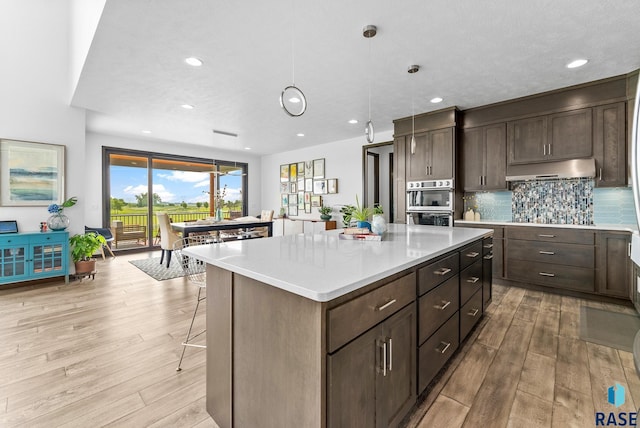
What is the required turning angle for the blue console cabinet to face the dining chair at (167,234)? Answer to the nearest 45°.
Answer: approximately 90° to its left

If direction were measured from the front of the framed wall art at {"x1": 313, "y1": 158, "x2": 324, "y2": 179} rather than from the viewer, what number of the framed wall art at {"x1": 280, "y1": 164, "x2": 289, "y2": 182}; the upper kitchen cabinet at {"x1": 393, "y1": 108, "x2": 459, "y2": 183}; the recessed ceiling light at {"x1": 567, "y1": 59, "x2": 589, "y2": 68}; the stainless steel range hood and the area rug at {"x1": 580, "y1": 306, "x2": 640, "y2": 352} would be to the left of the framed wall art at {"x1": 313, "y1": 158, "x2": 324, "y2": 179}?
4

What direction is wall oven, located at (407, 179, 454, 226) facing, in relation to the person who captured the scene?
facing the viewer

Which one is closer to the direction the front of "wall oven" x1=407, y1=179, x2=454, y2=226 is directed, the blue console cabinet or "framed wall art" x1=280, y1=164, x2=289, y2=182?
the blue console cabinet

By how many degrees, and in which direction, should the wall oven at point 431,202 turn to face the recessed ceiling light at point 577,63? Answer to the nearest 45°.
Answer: approximately 45° to its left

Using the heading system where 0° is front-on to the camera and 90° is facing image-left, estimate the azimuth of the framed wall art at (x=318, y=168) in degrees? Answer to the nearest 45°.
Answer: approximately 45°

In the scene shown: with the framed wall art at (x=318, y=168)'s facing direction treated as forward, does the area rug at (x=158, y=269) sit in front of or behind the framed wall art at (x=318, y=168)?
in front

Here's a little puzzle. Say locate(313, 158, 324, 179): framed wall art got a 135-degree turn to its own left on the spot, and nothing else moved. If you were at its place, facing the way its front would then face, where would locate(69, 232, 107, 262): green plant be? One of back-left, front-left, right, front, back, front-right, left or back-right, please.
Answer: back-right

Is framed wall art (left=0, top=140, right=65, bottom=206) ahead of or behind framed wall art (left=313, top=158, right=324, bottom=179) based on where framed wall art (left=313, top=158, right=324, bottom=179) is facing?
ahead

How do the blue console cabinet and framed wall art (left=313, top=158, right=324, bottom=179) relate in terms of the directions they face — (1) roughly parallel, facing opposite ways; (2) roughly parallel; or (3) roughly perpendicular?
roughly perpendicular
